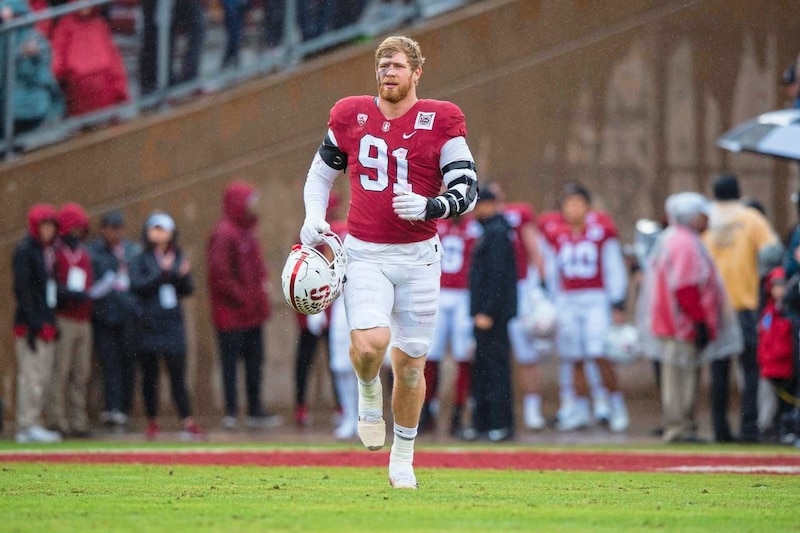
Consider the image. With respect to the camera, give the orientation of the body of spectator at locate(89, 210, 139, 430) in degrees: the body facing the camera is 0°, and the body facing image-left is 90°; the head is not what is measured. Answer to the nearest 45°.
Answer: approximately 0°

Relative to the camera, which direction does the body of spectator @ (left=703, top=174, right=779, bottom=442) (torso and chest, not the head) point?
away from the camera

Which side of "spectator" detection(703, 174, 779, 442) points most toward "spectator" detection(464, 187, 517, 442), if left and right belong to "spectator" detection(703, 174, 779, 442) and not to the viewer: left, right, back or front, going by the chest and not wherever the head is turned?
left

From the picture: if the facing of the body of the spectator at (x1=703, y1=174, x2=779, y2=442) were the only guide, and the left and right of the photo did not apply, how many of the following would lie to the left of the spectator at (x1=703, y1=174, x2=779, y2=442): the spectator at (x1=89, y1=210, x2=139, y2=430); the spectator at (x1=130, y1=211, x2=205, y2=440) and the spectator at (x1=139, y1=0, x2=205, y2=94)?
3

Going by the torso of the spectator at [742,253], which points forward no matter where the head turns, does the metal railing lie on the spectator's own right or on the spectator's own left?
on the spectator's own left
